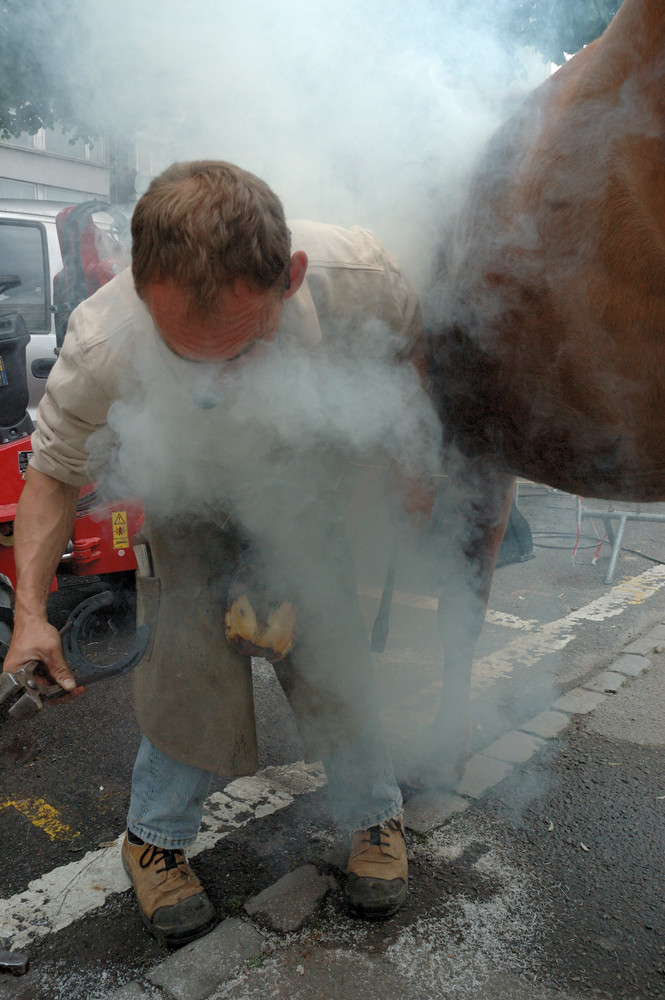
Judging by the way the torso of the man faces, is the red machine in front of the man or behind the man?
behind

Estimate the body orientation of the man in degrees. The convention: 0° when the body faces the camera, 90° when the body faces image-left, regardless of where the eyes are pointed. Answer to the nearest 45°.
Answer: approximately 0°
